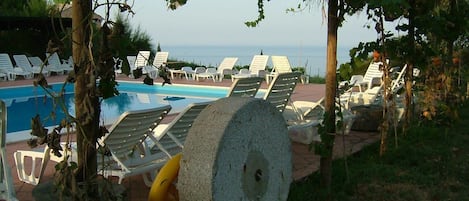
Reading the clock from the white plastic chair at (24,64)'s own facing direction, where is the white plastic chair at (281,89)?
the white plastic chair at (281,89) is roughly at 1 o'clock from the white plastic chair at (24,64).

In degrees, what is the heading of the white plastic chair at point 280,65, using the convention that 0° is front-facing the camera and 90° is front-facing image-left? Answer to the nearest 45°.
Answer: approximately 45°

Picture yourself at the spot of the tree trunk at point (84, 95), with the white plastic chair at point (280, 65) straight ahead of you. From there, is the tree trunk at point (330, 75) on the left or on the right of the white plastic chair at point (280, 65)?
right

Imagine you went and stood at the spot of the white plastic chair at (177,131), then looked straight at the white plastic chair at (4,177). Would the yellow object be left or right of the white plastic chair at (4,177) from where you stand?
left

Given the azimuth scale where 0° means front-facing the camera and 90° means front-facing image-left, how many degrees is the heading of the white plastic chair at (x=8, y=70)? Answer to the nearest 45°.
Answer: approximately 315°
